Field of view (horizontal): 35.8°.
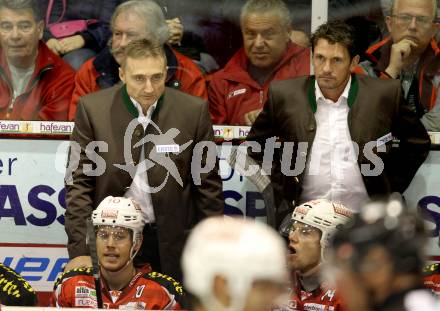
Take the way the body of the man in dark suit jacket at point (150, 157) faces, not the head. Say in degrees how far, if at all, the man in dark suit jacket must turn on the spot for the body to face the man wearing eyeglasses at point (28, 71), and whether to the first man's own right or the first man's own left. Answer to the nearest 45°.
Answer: approximately 135° to the first man's own right

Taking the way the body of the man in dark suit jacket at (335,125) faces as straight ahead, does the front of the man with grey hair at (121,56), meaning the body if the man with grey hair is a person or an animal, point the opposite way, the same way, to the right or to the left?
the same way

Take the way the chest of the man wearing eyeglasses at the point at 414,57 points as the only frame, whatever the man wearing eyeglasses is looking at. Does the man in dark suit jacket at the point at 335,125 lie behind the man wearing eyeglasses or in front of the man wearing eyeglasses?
in front

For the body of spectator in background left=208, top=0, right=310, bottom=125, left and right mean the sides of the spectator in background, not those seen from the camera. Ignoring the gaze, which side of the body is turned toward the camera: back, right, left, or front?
front

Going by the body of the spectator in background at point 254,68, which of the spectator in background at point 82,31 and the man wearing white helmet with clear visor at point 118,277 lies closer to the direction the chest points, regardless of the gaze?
the man wearing white helmet with clear visor

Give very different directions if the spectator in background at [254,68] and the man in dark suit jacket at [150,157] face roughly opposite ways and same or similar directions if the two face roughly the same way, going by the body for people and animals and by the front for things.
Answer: same or similar directions

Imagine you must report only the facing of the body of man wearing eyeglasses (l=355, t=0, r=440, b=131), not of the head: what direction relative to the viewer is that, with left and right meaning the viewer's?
facing the viewer

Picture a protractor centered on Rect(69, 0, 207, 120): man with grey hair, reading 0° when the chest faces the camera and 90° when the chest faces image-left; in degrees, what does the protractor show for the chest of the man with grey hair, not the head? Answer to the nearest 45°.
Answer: approximately 0°

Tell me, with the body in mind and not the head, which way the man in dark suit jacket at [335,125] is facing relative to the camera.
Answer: toward the camera

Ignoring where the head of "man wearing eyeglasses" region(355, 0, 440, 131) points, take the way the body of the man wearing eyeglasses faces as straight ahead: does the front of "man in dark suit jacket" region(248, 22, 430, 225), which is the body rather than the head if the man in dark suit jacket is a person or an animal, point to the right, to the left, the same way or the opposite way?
the same way

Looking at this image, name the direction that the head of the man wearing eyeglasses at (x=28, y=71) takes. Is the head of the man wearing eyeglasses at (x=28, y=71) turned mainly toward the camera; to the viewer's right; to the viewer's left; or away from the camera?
toward the camera

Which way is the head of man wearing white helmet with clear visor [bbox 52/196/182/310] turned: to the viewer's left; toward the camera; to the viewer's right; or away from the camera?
toward the camera

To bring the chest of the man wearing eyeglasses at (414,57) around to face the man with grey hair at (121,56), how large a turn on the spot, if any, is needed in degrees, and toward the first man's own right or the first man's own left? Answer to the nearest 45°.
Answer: approximately 90° to the first man's own right

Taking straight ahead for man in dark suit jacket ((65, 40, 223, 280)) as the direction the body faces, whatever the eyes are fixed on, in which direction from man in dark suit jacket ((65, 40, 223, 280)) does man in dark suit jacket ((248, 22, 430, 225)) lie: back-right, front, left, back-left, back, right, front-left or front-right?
left

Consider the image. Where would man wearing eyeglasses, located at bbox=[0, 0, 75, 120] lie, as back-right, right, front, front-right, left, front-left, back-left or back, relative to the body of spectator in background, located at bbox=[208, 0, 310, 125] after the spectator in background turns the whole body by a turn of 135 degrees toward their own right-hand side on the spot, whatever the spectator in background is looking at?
front-left

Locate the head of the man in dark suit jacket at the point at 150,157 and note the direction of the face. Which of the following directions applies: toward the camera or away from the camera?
toward the camera

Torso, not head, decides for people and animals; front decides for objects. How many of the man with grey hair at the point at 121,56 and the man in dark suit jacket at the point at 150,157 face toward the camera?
2
